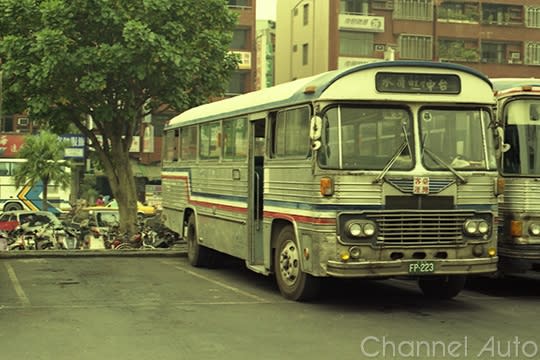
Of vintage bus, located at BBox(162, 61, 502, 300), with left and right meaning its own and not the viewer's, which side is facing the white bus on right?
left

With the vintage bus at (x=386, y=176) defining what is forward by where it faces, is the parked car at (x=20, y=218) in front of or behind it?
behind

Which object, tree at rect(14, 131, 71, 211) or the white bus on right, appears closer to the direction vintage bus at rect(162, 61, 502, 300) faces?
the white bus on right

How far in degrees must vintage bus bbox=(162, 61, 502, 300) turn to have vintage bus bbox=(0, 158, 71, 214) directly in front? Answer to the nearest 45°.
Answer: approximately 180°

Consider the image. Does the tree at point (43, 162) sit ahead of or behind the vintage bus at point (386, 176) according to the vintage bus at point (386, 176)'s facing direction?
behind
